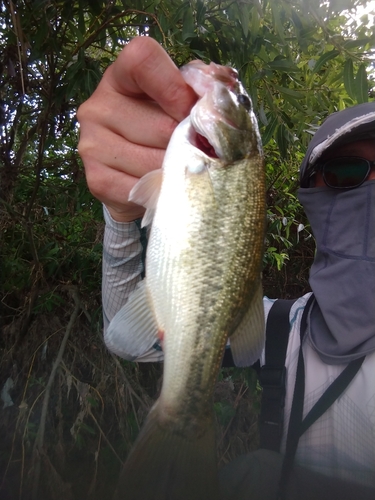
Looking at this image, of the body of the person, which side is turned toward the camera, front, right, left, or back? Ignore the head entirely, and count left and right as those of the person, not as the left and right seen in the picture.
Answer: front
